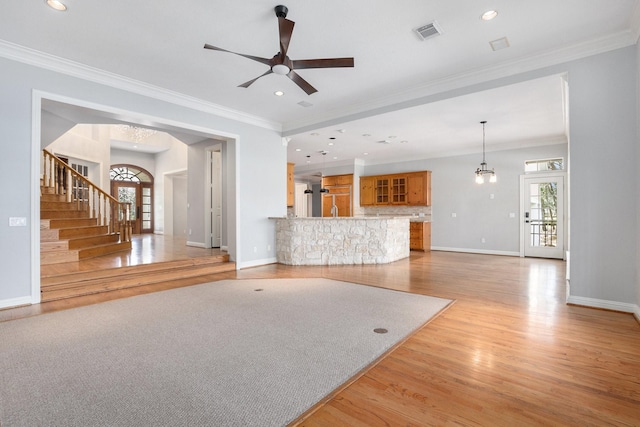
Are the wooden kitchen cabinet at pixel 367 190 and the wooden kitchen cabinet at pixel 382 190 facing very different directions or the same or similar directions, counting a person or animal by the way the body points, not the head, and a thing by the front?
same or similar directions

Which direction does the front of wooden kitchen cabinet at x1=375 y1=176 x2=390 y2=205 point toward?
toward the camera

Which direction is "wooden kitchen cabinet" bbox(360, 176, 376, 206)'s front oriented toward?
toward the camera

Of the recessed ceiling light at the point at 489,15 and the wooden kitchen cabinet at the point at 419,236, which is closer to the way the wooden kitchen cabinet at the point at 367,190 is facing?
the recessed ceiling light

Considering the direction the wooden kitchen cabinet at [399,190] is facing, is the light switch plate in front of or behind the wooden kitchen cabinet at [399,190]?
in front

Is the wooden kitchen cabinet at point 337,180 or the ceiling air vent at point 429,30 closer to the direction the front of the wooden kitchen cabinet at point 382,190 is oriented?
the ceiling air vent

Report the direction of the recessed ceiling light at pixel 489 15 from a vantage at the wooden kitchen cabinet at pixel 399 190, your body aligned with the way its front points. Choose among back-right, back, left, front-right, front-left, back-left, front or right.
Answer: front

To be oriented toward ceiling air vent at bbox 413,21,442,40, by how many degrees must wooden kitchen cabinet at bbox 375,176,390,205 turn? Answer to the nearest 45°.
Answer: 0° — it already faces it

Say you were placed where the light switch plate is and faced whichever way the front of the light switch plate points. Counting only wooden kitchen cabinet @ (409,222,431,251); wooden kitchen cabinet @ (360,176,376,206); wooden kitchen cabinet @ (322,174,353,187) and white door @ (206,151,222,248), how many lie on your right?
0

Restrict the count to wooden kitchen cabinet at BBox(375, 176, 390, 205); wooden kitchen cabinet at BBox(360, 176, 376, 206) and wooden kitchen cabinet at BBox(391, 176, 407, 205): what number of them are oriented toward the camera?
3

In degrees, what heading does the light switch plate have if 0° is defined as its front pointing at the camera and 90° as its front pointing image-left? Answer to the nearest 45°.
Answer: approximately 0°

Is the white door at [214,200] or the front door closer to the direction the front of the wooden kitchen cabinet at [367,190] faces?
the white door

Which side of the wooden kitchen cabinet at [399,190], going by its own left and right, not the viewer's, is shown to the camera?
front

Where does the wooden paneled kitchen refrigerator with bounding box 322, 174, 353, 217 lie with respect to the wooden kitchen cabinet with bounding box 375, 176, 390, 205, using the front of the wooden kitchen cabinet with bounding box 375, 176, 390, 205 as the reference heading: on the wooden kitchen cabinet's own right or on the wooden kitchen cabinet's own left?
on the wooden kitchen cabinet's own right

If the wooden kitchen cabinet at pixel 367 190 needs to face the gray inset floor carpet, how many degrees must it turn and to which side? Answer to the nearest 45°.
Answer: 0° — it already faces it

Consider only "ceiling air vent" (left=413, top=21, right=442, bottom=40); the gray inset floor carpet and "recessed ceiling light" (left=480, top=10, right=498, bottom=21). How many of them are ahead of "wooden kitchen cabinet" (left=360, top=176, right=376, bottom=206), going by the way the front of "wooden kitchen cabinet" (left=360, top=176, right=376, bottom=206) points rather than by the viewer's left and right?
3
